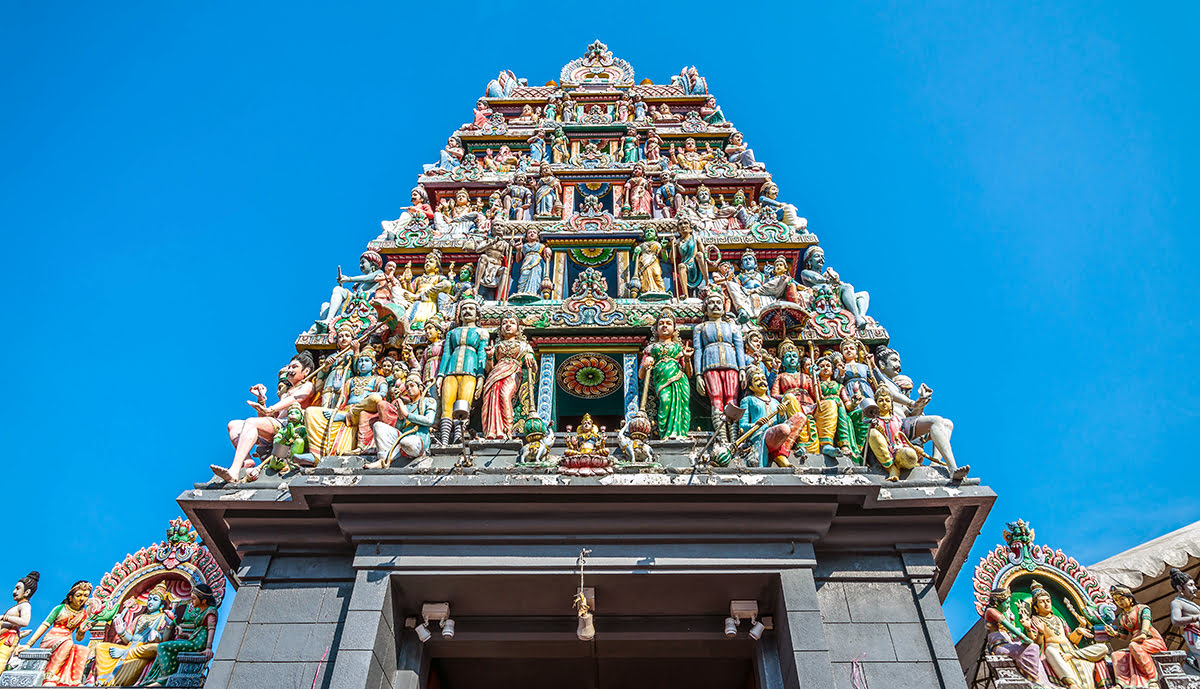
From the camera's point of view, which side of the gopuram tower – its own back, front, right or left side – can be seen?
front

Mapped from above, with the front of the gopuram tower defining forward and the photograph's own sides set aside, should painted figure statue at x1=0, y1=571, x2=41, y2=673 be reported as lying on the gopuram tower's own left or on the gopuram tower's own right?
on the gopuram tower's own right
